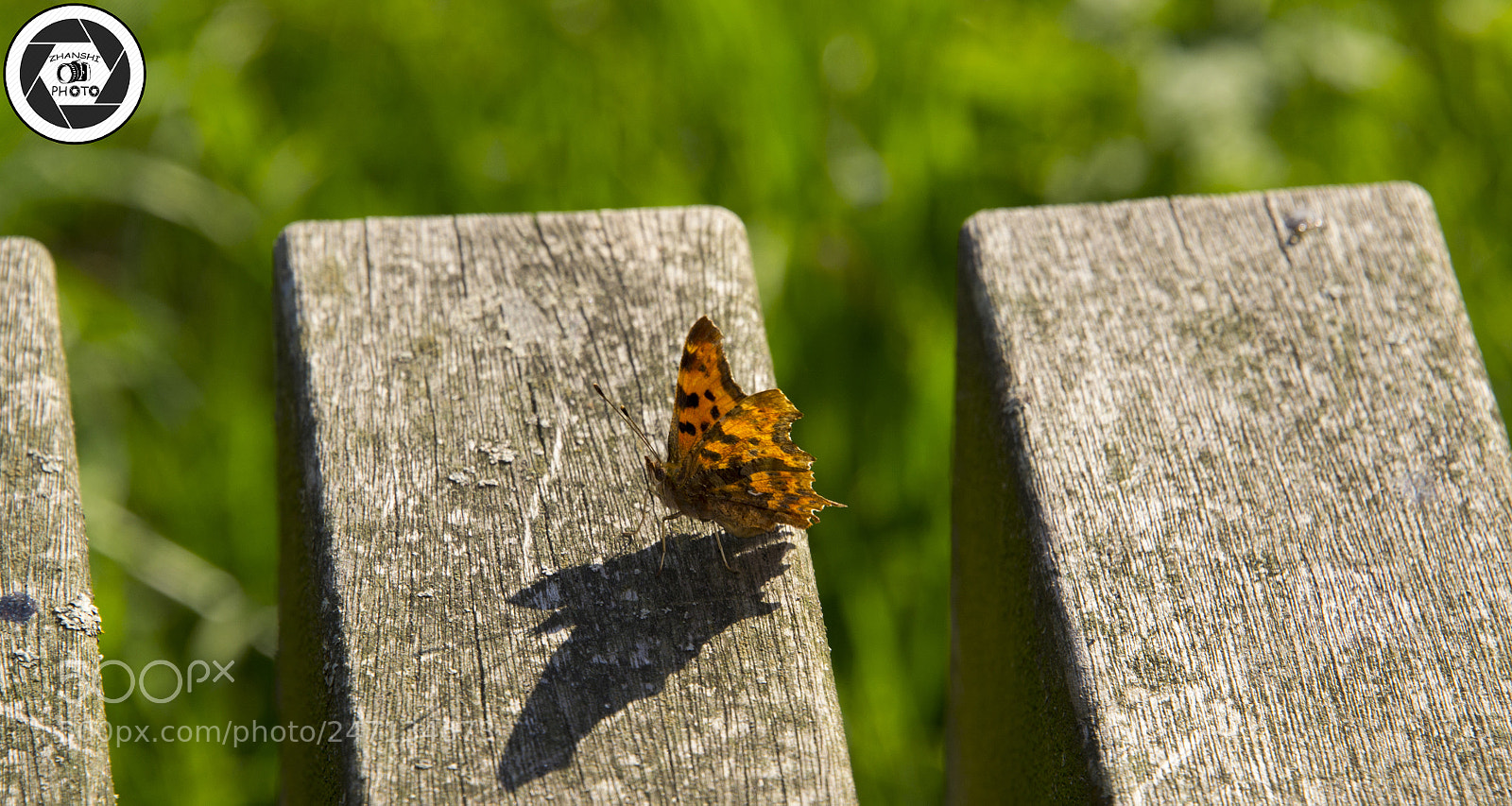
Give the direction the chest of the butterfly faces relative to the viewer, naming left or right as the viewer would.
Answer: facing to the left of the viewer
